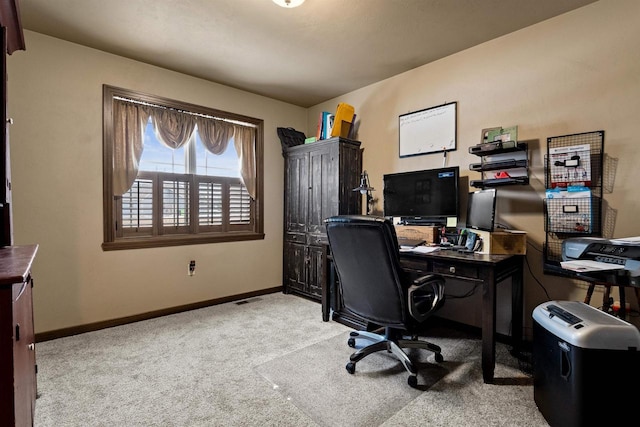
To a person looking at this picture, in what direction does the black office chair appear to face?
facing away from the viewer and to the right of the viewer

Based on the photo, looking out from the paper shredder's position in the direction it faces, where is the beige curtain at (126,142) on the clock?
The beige curtain is roughly at 1 o'clock from the paper shredder.

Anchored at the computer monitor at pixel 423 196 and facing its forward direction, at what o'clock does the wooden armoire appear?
The wooden armoire is roughly at 2 o'clock from the computer monitor.

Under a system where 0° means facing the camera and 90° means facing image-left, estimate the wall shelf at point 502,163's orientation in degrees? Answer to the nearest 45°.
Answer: approximately 45°

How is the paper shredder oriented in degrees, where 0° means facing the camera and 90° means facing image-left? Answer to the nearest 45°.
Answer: approximately 45°

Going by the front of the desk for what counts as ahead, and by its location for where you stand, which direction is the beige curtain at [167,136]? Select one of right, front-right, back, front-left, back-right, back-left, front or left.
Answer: front-right

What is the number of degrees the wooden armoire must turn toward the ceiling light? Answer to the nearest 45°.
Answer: approximately 45° to its left

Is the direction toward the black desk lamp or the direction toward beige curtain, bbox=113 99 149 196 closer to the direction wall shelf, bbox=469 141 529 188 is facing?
the beige curtain
